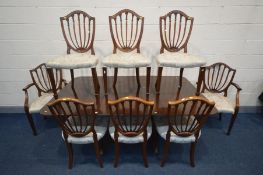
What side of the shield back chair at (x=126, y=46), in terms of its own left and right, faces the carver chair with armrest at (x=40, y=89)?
right

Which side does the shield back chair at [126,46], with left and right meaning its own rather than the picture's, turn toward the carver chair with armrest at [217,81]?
left

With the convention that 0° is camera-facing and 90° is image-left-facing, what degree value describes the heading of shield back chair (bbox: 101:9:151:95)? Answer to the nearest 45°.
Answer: approximately 0°
